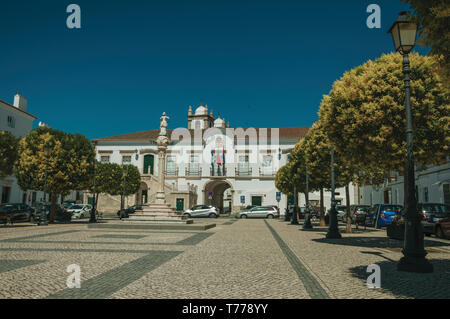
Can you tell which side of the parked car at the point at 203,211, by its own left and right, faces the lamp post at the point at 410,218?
left

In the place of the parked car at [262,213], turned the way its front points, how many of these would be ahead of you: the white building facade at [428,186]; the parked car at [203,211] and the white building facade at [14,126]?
2

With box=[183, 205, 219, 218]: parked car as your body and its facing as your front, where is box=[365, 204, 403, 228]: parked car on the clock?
box=[365, 204, 403, 228]: parked car is roughly at 8 o'clock from box=[183, 205, 219, 218]: parked car.

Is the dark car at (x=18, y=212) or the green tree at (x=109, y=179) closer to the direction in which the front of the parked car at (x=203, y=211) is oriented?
the green tree

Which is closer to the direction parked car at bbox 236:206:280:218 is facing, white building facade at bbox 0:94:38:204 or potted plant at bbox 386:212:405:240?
the white building facade

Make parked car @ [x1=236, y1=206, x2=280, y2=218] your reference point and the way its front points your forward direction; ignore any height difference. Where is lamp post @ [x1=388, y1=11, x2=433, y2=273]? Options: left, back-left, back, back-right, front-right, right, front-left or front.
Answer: left

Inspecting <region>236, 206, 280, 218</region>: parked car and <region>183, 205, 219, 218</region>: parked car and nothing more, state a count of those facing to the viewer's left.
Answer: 2

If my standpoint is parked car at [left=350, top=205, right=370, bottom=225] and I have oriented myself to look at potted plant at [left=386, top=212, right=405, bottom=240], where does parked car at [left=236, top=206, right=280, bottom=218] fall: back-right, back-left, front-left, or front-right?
back-right

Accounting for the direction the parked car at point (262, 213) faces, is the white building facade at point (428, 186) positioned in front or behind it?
behind

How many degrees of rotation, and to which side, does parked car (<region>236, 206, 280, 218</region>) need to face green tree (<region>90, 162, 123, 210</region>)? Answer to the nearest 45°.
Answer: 0° — it already faces it

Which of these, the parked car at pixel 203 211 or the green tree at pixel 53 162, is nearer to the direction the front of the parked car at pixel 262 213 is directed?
the parked car

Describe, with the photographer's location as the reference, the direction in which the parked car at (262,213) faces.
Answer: facing to the left of the viewer

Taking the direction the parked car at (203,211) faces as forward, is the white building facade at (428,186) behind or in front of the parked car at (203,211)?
behind

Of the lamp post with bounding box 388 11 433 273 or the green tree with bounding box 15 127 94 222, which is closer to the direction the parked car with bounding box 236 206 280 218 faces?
the green tree

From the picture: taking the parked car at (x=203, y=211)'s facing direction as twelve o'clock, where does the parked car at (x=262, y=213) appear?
the parked car at (x=262, y=213) is roughly at 6 o'clock from the parked car at (x=203, y=211).

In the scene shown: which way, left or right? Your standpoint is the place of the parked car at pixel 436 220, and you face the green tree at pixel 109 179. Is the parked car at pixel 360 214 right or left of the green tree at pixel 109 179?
right

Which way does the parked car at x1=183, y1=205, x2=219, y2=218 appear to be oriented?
to the viewer's left
